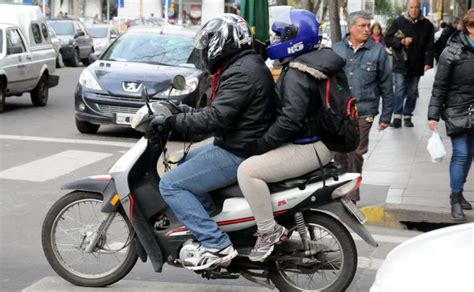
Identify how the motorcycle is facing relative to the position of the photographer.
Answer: facing to the left of the viewer

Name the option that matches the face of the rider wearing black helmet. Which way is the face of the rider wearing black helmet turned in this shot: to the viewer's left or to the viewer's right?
to the viewer's left

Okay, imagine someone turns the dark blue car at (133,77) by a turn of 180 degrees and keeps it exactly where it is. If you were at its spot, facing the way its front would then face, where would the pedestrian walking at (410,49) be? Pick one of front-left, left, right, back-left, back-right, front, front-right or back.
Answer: front-right

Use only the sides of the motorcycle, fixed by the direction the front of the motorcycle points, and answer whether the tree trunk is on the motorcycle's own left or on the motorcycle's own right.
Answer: on the motorcycle's own right

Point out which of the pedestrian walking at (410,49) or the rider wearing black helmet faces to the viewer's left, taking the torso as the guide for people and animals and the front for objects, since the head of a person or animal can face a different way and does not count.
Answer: the rider wearing black helmet

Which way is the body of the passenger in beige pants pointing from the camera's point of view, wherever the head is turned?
to the viewer's left

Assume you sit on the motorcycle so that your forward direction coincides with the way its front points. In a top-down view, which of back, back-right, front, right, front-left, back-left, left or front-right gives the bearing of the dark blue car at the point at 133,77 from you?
right

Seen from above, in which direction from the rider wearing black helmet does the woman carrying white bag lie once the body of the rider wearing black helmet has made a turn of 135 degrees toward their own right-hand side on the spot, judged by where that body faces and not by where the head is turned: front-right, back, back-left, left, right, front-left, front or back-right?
front

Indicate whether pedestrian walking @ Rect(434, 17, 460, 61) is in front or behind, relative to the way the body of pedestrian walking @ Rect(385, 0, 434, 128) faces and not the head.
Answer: behind

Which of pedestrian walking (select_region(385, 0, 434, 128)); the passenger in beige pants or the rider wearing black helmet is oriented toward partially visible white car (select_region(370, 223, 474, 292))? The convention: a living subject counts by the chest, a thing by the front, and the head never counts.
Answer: the pedestrian walking

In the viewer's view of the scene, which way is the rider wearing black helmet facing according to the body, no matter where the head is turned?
to the viewer's left

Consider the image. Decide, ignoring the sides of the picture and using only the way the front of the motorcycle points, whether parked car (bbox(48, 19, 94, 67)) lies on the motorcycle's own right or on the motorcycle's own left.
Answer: on the motorcycle's own right

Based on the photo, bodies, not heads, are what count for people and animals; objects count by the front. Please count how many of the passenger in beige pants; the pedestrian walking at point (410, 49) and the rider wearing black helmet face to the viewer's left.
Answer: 2
